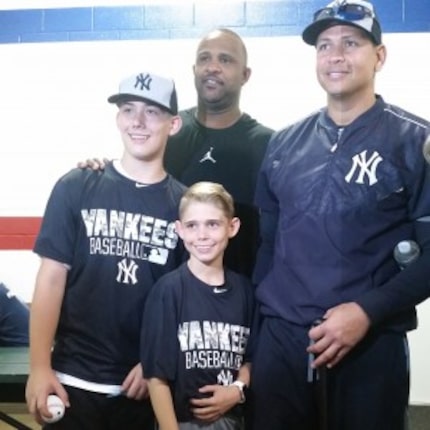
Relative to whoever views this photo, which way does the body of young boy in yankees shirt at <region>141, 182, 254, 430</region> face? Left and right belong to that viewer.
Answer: facing the viewer and to the right of the viewer
